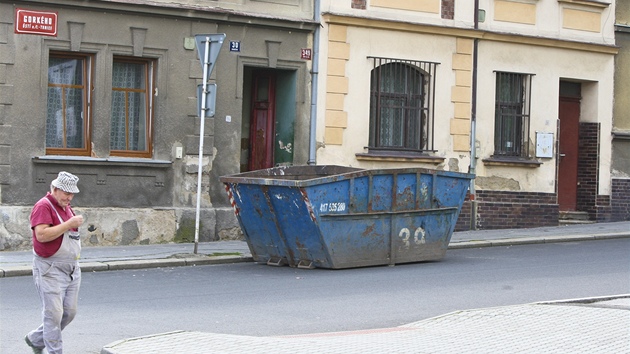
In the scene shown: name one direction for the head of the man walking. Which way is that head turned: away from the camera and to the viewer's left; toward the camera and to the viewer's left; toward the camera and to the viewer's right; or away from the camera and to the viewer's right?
toward the camera and to the viewer's right

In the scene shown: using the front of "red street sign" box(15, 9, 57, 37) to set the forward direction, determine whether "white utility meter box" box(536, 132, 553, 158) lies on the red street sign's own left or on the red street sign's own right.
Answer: on the red street sign's own left

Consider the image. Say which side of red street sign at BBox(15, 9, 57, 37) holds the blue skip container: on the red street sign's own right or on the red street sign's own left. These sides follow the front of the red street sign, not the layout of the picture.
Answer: on the red street sign's own left

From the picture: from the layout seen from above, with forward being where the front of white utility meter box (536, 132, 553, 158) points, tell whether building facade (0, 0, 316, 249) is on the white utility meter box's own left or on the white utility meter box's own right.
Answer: on the white utility meter box's own right

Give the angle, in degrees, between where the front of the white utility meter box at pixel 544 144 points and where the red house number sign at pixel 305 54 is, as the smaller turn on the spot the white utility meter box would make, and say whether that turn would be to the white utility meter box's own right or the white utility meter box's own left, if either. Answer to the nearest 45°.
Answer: approximately 45° to the white utility meter box's own right

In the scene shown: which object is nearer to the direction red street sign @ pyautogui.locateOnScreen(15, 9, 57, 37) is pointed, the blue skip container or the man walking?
the man walking

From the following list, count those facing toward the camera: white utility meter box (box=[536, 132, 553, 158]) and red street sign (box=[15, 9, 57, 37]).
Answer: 2

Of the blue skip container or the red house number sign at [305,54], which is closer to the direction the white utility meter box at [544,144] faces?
the blue skip container

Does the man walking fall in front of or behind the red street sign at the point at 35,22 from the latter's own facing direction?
in front
